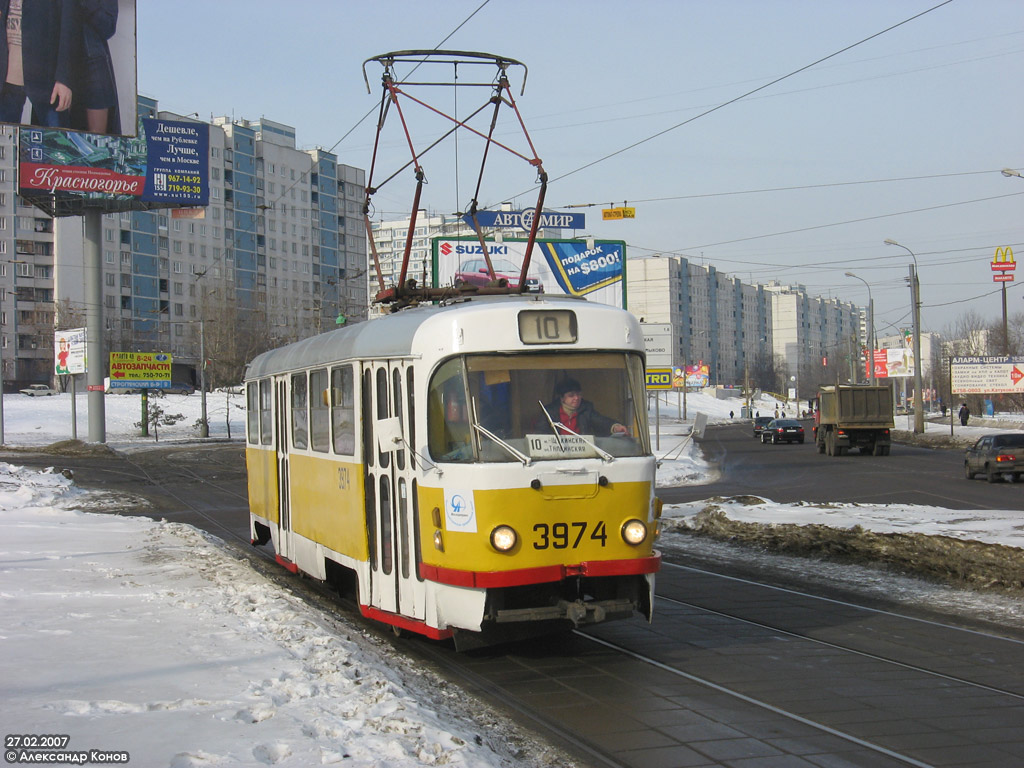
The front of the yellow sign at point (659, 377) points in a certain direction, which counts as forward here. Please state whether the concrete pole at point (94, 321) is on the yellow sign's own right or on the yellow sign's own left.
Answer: on the yellow sign's own right

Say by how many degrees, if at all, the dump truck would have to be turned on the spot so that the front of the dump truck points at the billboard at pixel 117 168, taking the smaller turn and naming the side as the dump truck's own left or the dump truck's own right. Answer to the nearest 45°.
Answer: approximately 90° to the dump truck's own left

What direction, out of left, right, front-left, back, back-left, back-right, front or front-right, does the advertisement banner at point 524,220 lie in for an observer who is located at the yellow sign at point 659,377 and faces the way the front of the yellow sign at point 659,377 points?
back-right

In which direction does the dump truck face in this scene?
away from the camera

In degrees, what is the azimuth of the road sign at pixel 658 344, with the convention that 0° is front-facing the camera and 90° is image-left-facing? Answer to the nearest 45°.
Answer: approximately 0°

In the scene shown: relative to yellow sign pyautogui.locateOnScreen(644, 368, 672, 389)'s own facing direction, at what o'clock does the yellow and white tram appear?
The yellow and white tram is roughly at 12 o'clock from the yellow sign.

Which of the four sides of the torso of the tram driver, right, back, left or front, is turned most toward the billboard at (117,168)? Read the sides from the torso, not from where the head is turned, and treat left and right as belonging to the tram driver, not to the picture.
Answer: back

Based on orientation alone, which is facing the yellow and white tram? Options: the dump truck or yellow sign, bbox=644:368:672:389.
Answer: the yellow sign

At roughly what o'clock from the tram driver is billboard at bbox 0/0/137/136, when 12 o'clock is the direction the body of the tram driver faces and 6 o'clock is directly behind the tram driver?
The billboard is roughly at 6 o'clock from the tram driver.
